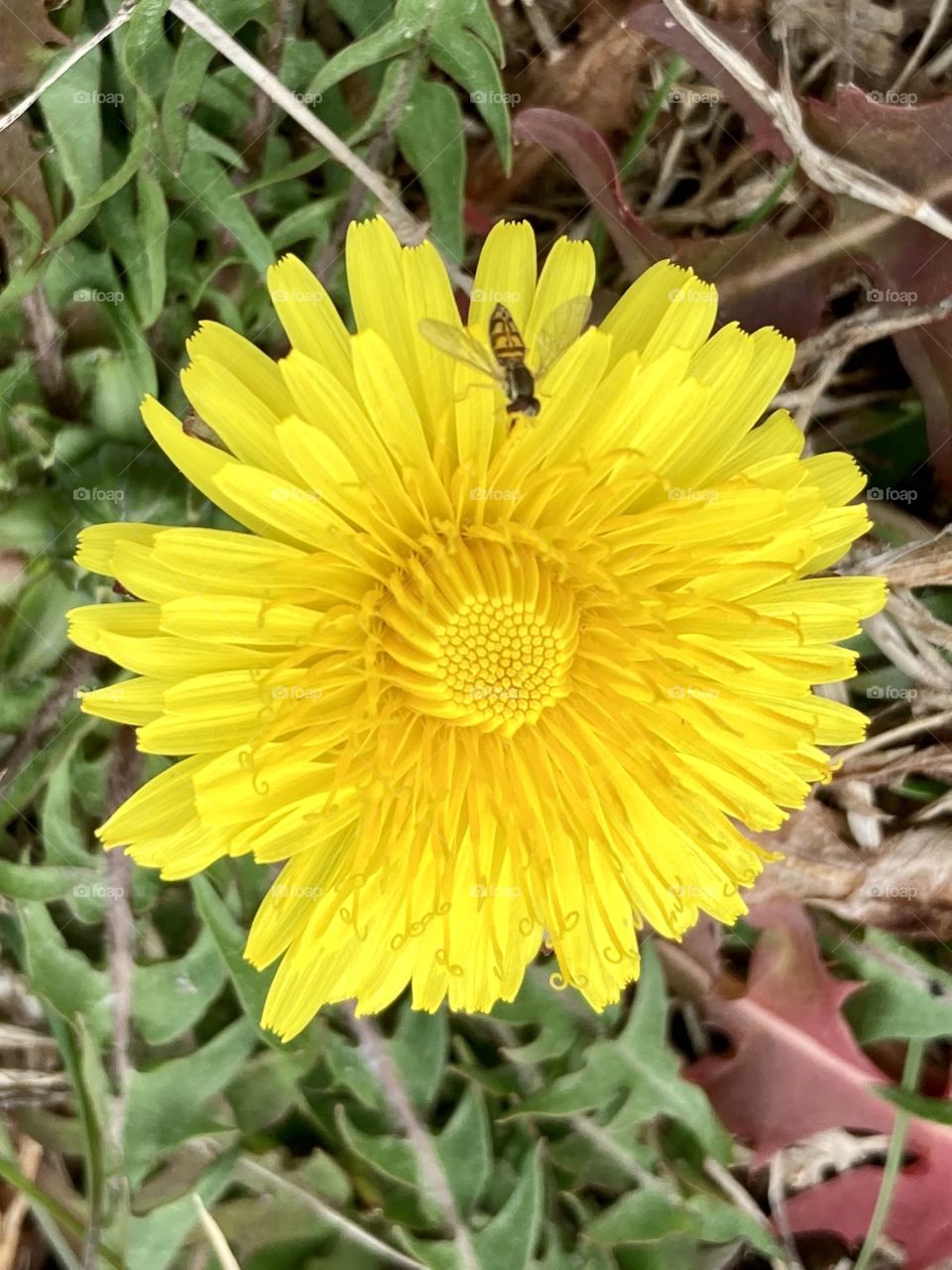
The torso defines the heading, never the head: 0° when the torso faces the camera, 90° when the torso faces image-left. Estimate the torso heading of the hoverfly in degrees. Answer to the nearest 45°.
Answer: approximately 0°

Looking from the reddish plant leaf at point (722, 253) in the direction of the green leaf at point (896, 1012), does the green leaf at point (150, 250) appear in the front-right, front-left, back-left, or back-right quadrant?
back-right

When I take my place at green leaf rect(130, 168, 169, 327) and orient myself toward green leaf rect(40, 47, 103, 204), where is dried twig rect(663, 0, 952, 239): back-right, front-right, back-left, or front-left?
back-right
